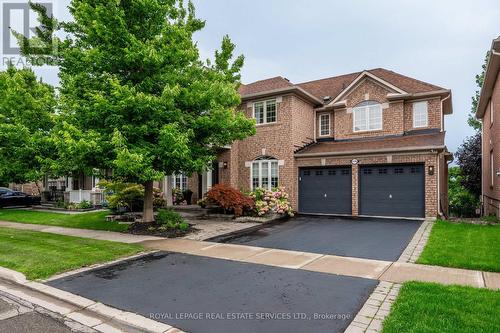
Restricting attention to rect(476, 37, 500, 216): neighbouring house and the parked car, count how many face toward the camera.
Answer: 1

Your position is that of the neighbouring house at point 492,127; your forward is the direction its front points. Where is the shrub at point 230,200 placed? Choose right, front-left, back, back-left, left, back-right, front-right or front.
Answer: front-right

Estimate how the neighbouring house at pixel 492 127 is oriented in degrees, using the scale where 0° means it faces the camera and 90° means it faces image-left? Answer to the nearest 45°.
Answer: approximately 0°

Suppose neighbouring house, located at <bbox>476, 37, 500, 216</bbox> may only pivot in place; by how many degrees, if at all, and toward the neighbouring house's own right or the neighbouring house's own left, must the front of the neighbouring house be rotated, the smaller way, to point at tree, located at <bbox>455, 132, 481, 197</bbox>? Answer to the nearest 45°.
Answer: approximately 180°
